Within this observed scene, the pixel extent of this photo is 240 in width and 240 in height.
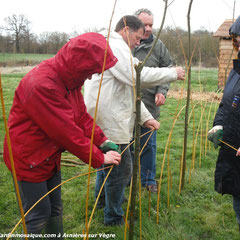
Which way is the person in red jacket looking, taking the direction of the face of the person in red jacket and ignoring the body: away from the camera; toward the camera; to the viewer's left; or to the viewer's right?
to the viewer's right

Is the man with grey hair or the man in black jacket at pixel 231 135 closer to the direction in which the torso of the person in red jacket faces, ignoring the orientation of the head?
the man in black jacket

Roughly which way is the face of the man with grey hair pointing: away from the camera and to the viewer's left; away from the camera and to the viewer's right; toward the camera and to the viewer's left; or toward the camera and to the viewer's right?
toward the camera and to the viewer's left

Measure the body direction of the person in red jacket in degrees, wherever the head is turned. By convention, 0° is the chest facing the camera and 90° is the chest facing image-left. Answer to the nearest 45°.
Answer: approximately 270°

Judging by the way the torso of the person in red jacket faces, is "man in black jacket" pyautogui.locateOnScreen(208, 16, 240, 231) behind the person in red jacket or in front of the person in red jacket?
in front
